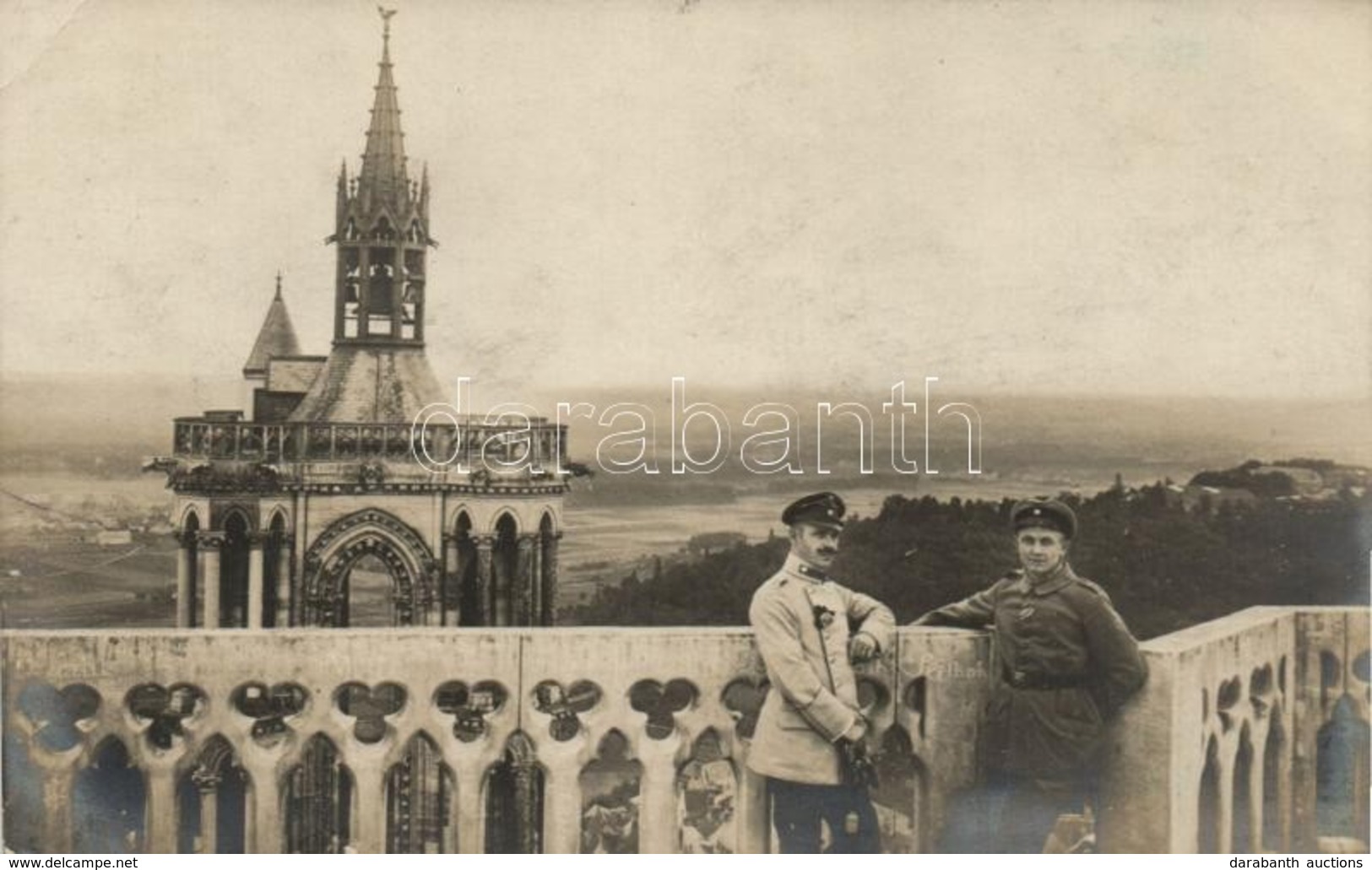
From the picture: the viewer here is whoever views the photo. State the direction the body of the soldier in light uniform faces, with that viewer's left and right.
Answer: facing the viewer and to the right of the viewer

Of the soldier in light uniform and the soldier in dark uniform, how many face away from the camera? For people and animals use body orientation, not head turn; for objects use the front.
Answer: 0

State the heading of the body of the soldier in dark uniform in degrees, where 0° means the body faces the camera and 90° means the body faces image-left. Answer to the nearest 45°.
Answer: approximately 45°

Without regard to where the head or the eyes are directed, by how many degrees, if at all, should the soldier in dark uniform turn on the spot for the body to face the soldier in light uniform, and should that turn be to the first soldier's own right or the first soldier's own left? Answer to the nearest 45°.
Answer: approximately 45° to the first soldier's own right

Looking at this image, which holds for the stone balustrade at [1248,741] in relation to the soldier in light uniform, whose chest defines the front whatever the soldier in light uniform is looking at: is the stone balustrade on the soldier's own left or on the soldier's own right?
on the soldier's own left

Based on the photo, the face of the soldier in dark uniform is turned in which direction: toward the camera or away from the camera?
toward the camera
